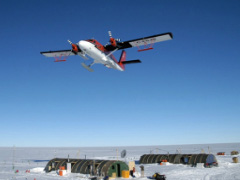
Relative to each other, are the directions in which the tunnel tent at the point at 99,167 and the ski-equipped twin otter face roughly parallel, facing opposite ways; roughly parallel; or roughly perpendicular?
roughly perpendicular

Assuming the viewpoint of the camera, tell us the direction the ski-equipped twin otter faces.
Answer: facing the viewer and to the left of the viewer

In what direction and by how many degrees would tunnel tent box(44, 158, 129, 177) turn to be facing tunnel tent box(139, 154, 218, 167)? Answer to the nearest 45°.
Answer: approximately 90° to its left

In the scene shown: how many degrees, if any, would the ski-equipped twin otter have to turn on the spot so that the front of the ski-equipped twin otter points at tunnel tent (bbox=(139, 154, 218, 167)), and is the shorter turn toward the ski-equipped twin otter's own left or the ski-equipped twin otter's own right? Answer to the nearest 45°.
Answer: approximately 180°
